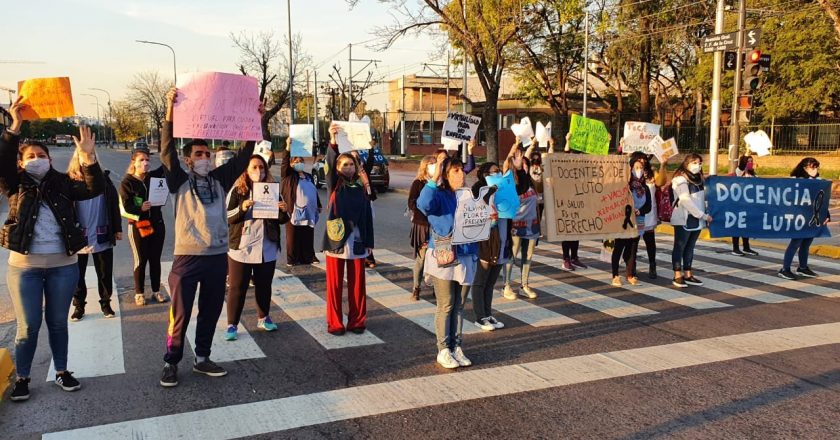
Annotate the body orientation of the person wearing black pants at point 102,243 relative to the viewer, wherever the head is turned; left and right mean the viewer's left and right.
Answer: facing the viewer

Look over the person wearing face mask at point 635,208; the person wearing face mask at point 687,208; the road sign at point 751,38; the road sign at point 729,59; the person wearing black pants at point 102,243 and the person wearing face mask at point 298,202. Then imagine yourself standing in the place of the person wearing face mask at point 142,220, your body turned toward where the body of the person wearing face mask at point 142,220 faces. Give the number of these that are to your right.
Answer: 1

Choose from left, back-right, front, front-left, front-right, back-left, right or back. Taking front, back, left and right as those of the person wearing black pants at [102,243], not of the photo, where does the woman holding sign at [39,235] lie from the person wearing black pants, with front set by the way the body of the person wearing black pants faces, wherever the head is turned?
front

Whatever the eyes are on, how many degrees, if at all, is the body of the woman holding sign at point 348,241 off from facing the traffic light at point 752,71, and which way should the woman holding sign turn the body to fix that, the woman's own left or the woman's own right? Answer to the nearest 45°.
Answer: approximately 135° to the woman's own left

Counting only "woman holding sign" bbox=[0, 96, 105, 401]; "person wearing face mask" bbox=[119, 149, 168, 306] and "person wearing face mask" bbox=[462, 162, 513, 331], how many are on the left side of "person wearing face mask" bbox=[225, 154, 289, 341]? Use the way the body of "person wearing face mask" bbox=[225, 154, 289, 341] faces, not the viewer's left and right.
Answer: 1

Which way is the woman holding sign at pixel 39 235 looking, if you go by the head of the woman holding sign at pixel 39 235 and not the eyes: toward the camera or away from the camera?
toward the camera

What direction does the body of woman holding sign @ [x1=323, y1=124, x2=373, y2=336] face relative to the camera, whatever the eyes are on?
toward the camera

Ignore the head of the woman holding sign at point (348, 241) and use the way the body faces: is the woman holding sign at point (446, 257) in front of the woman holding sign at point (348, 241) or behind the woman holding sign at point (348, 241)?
in front

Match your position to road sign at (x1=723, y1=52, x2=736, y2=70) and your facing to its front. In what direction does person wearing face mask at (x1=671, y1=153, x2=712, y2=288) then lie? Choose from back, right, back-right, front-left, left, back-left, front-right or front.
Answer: front

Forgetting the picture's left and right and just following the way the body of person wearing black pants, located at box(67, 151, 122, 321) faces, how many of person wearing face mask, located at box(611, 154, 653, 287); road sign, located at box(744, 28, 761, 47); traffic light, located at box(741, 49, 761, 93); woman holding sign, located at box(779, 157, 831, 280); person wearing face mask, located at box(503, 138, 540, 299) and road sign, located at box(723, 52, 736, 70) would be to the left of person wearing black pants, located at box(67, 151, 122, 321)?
6

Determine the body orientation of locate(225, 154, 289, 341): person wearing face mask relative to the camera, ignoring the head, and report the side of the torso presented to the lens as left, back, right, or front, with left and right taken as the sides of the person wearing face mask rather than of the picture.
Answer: front

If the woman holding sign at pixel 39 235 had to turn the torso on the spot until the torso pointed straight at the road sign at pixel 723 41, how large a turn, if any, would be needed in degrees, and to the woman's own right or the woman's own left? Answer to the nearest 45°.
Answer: approximately 90° to the woman's own left

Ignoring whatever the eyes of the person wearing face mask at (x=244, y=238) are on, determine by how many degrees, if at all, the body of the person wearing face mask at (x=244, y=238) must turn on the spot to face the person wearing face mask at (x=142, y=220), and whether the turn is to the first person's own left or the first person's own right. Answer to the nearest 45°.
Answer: approximately 135° to the first person's own right

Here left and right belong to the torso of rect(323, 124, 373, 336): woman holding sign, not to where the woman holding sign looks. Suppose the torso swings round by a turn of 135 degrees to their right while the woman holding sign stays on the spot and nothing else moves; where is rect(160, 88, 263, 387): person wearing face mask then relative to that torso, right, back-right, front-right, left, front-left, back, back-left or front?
left

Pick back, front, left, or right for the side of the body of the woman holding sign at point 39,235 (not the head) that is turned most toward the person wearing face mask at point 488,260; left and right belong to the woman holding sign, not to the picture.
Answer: left

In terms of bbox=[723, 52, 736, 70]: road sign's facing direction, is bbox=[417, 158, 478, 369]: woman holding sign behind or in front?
in front
